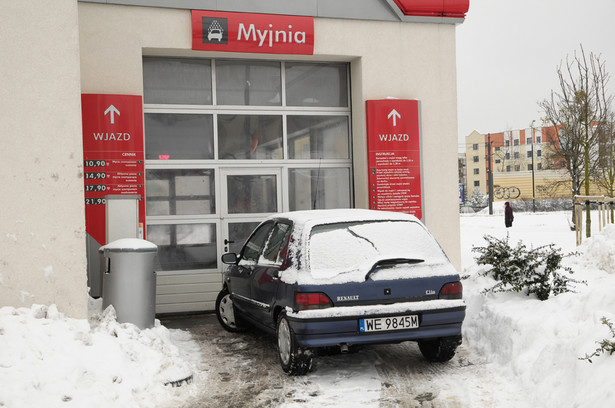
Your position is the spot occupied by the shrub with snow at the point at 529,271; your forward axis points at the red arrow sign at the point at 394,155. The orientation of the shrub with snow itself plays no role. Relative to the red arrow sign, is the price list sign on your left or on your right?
left

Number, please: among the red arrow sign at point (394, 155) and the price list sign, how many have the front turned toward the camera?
2

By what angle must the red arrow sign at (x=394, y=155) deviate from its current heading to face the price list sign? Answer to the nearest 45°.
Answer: approximately 45° to its right

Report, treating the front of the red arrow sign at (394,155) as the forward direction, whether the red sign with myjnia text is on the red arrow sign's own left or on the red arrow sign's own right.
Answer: on the red arrow sign's own right

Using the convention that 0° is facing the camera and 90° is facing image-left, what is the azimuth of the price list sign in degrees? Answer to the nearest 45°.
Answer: approximately 0°

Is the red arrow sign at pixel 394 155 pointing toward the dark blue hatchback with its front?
yes

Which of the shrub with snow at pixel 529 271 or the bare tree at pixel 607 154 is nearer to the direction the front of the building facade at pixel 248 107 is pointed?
the shrub with snow

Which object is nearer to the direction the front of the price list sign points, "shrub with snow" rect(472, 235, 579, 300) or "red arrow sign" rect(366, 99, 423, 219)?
the shrub with snow

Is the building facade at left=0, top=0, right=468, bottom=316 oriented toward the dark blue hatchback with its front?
yes

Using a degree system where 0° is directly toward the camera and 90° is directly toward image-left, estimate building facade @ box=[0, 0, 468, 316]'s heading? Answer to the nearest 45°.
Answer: approximately 0°

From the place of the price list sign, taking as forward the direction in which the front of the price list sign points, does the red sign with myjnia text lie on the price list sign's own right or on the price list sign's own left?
on the price list sign's own left
